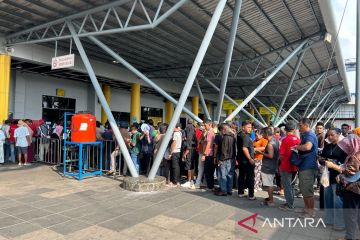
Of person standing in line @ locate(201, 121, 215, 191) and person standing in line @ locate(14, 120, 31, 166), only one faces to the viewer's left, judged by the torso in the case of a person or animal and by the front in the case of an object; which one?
person standing in line @ locate(201, 121, 215, 191)

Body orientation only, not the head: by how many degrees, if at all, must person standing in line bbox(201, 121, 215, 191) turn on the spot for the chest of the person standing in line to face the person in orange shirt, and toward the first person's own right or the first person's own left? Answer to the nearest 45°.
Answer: approximately 180°

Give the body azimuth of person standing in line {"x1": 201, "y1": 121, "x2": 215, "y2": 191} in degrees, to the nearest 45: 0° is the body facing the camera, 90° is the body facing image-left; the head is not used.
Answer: approximately 90°
